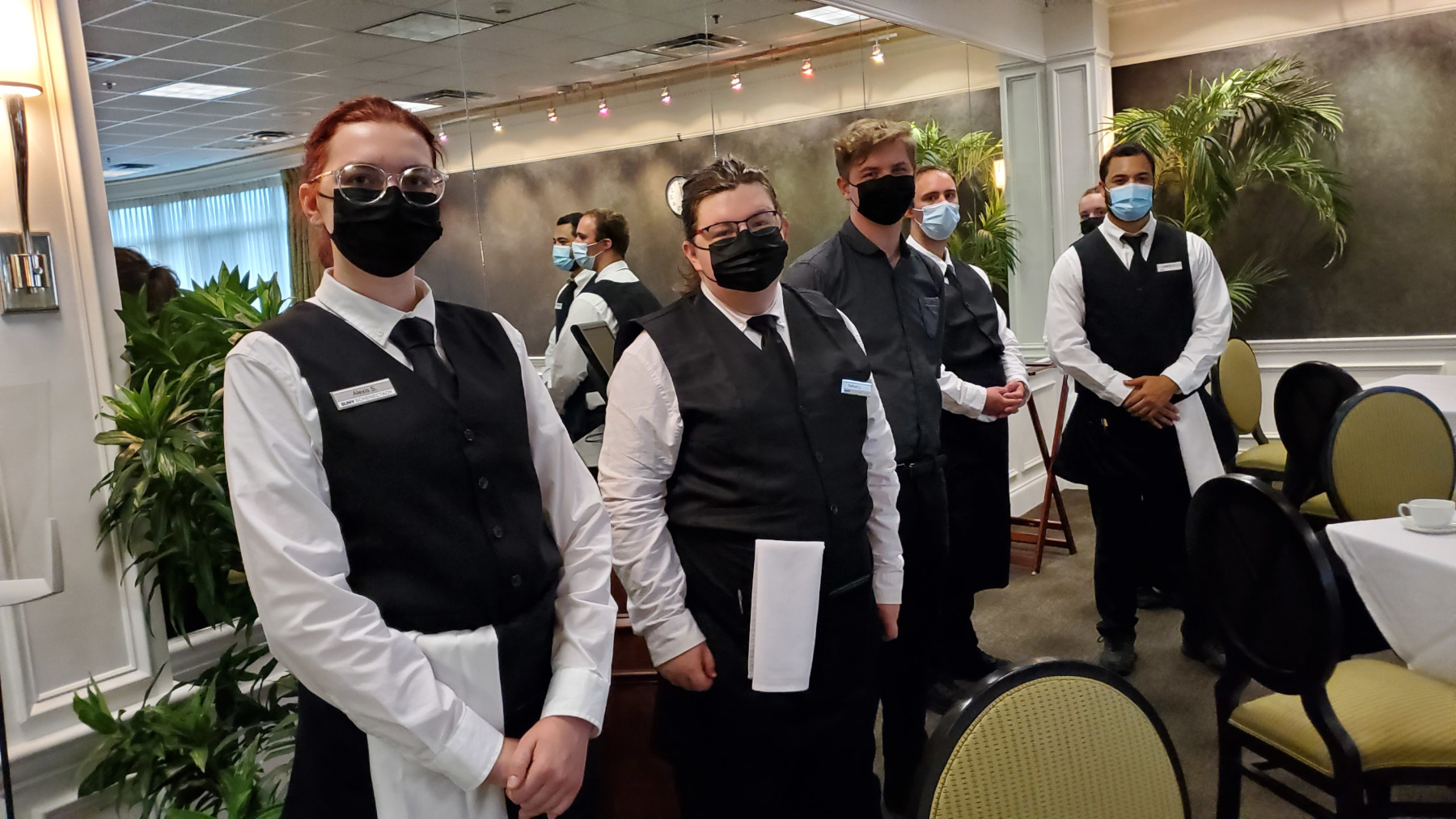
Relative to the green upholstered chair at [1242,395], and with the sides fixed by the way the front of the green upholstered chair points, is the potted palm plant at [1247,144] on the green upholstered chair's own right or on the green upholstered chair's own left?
on the green upholstered chair's own left

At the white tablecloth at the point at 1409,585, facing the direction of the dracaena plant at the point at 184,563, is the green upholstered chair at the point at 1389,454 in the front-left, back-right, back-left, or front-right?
back-right

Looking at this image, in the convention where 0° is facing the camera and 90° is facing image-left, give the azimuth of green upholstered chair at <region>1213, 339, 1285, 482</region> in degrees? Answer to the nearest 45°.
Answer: approximately 315°

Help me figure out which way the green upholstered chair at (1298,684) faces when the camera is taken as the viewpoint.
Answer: facing away from the viewer and to the right of the viewer

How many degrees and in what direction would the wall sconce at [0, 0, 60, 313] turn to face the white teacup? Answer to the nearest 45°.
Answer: approximately 45° to its left
